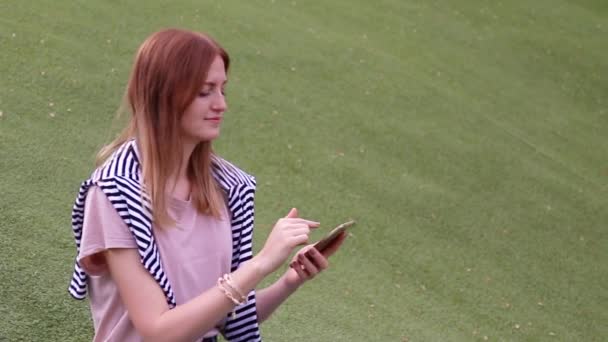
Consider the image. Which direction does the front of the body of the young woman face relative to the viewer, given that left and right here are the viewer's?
facing the viewer and to the right of the viewer
